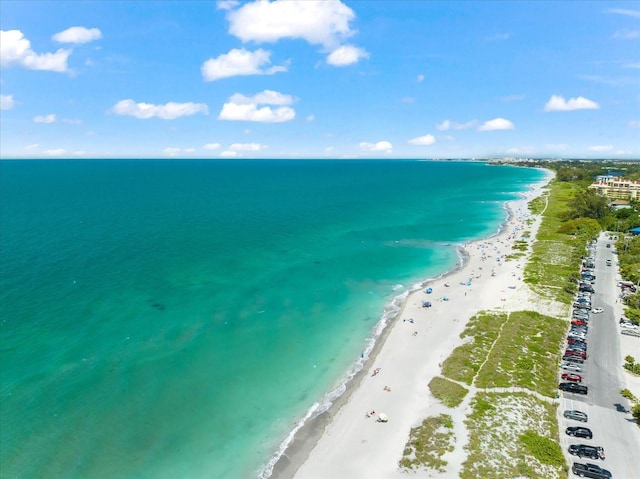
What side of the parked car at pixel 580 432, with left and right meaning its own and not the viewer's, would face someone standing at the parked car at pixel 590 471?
left

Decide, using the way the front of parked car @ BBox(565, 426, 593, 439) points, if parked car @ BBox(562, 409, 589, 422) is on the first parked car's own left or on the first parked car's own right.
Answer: on the first parked car's own right

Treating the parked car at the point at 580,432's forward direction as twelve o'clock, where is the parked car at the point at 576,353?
the parked car at the point at 576,353 is roughly at 3 o'clock from the parked car at the point at 580,432.

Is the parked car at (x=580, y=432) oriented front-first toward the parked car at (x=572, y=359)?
no

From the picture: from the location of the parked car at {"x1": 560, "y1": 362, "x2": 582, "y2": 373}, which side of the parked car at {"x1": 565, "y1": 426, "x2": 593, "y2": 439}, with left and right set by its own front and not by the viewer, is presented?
right

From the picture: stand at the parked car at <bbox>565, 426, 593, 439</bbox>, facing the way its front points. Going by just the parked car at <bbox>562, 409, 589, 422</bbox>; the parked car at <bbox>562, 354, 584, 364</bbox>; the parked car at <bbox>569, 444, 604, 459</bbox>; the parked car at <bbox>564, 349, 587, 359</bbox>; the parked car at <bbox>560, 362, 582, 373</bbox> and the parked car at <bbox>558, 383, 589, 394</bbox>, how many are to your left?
1

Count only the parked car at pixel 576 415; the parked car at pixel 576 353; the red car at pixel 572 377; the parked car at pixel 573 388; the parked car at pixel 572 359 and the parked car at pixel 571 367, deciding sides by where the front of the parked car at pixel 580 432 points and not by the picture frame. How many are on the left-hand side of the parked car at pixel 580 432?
0

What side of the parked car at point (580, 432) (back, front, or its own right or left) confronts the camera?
left

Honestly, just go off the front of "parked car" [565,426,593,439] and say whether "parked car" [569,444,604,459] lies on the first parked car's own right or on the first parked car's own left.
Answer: on the first parked car's own left

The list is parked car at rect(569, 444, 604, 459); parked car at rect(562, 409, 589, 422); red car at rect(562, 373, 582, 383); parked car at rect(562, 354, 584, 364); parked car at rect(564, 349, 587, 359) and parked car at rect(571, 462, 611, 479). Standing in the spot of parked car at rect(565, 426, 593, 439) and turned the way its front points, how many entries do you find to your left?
2

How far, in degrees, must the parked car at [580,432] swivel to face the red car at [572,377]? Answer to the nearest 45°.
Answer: approximately 90° to its right

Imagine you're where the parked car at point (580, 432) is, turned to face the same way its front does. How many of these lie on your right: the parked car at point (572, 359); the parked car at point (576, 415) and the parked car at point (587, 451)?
2

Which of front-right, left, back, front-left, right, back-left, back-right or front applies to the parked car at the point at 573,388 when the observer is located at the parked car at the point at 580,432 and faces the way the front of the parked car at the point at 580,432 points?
right
